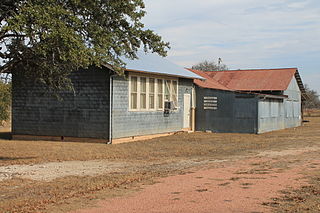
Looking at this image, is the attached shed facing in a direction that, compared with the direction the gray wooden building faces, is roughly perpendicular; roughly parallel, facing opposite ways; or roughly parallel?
roughly parallel

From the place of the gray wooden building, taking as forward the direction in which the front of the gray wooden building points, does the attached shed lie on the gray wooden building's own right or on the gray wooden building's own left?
on the gray wooden building's own left

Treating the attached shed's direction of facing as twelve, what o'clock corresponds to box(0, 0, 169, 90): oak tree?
The oak tree is roughly at 2 o'clock from the attached shed.

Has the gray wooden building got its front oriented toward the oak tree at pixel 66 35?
no

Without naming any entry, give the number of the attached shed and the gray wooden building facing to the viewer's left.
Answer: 0

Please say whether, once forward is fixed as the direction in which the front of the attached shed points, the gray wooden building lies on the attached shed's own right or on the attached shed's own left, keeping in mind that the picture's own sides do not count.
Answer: on the attached shed's own right

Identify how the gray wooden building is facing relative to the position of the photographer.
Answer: facing the viewer and to the right of the viewer
